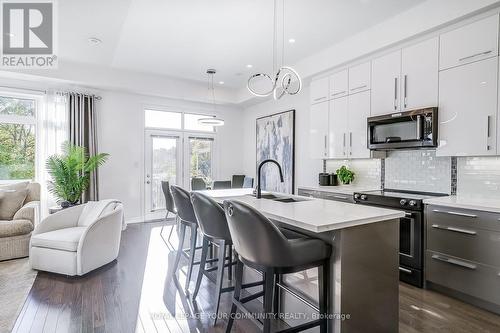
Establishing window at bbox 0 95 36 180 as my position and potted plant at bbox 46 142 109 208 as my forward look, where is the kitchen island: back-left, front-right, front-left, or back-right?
front-right

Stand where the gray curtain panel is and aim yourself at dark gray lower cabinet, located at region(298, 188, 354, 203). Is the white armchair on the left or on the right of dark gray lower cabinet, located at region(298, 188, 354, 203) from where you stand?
right

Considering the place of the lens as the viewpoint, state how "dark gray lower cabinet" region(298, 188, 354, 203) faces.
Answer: facing the viewer and to the left of the viewer

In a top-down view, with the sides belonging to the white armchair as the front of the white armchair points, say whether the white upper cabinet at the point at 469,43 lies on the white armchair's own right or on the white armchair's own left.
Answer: on the white armchair's own left

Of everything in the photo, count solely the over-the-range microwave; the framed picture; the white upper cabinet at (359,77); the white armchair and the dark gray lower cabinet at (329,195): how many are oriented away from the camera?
0

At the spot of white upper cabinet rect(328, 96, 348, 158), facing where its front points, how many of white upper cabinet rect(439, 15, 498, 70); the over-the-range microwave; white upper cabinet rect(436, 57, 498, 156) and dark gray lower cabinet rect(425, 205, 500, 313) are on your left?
4

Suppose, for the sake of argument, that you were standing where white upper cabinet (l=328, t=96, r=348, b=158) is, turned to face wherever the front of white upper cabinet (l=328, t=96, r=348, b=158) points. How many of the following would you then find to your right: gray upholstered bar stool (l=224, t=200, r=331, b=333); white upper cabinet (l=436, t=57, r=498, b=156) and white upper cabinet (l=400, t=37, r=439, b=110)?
0

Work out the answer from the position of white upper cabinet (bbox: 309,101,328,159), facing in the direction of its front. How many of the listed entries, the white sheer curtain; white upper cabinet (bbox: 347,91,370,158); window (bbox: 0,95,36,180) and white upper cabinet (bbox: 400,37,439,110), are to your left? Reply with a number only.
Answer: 2

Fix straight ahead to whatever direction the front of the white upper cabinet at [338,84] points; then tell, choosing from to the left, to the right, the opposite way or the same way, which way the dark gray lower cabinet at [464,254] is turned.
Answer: the same way

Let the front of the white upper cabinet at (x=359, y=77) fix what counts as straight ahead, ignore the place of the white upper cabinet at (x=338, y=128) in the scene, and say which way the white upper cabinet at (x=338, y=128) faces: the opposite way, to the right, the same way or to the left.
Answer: the same way

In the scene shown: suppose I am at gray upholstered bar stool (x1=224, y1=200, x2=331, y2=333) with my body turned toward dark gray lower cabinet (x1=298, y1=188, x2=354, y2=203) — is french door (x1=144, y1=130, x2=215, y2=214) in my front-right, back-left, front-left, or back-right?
front-left

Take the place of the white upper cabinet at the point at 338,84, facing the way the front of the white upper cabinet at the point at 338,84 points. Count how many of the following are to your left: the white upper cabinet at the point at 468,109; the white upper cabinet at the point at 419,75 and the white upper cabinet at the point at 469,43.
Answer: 3

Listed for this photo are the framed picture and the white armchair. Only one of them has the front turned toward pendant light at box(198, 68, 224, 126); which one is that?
the framed picture

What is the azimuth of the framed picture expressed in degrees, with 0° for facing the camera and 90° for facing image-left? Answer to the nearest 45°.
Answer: approximately 45°
